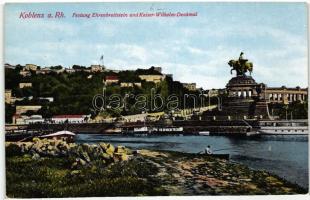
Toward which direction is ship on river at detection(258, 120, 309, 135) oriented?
to the viewer's left

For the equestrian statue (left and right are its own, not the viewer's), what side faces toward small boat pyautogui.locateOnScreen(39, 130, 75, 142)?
left

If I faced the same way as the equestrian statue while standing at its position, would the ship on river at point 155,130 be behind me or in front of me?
in front

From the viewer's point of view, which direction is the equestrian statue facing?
to the viewer's left
